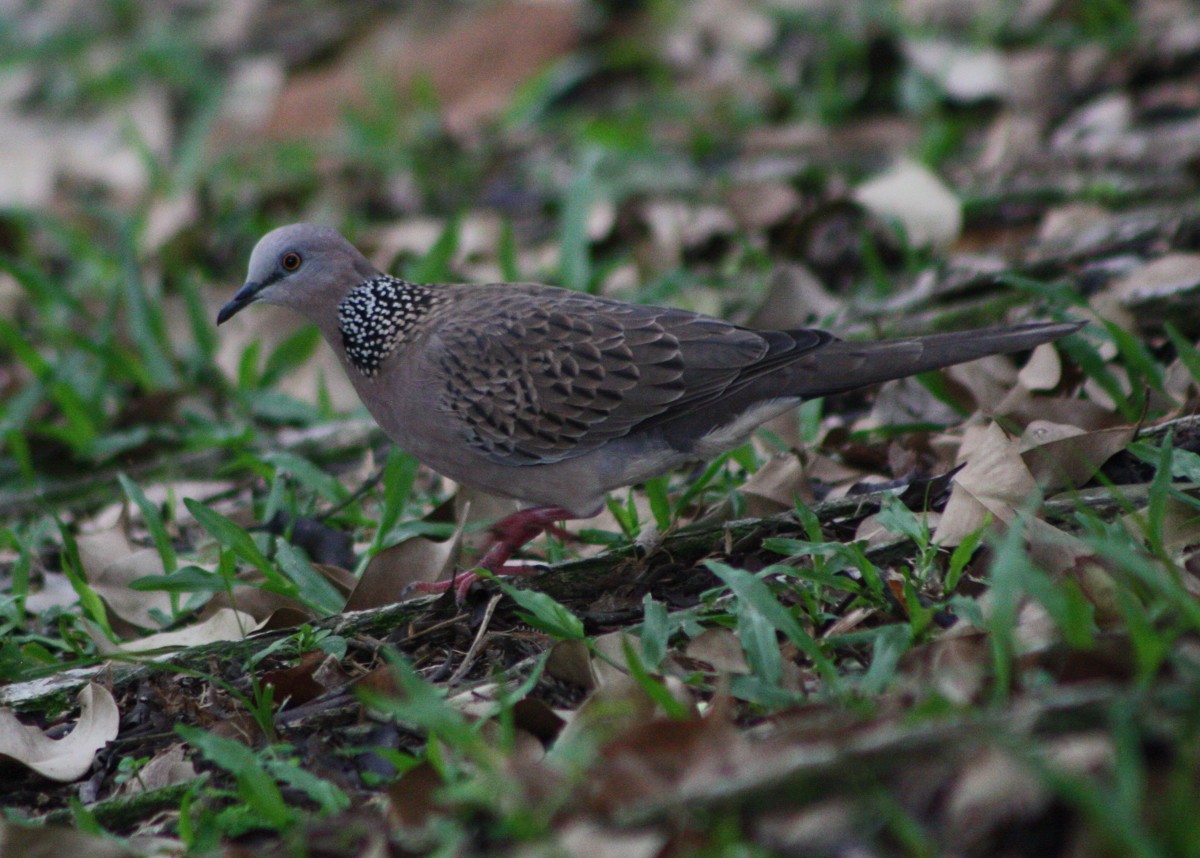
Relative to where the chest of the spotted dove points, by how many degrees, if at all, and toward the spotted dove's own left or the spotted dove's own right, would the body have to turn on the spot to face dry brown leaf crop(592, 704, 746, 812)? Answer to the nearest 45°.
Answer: approximately 90° to the spotted dove's own left

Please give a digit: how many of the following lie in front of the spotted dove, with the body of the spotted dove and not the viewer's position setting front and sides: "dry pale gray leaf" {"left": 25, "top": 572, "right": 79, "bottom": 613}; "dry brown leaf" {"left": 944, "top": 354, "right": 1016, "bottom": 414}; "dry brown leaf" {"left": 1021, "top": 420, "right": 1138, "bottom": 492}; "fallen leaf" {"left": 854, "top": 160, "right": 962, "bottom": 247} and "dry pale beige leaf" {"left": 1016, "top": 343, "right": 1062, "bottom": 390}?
1

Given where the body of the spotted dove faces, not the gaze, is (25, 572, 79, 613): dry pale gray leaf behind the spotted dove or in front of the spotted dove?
in front

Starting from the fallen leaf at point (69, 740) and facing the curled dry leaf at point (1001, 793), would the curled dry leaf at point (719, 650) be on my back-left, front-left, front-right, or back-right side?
front-left

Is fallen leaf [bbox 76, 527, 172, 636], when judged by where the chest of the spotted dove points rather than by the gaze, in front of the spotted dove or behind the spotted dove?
in front

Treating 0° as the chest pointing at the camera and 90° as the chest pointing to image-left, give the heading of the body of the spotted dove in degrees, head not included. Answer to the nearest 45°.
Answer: approximately 90°

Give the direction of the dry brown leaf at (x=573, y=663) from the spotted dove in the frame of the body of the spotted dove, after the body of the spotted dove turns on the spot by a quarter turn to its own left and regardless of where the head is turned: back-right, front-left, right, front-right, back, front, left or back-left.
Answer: front

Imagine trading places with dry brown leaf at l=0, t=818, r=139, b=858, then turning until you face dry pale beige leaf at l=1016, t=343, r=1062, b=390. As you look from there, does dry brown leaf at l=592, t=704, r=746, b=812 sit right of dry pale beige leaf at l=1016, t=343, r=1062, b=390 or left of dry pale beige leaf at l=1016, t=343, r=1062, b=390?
right

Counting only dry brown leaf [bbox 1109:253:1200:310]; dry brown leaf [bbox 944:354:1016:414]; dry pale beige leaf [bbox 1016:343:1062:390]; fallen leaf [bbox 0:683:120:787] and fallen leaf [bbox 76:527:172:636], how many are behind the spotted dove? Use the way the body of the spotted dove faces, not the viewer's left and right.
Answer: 3

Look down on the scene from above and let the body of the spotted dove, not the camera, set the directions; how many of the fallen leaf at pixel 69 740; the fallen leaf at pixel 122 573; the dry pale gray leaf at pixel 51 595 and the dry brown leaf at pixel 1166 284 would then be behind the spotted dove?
1

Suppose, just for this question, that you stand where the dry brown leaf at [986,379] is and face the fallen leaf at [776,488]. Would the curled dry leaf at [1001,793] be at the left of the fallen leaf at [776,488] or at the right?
left

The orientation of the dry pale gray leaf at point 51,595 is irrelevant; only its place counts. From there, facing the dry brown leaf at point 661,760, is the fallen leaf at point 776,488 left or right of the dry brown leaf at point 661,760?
left

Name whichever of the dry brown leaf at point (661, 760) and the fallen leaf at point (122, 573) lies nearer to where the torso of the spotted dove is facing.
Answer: the fallen leaf

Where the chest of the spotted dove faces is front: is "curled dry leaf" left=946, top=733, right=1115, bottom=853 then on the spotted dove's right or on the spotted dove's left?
on the spotted dove's left
